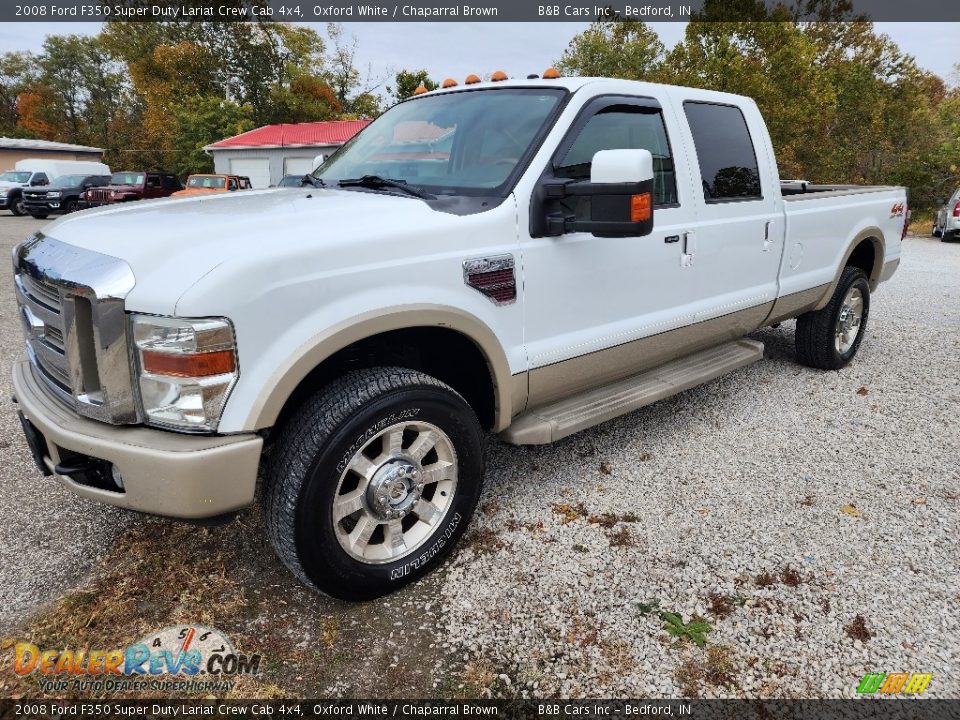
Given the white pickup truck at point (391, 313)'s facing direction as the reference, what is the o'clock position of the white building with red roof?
The white building with red roof is roughly at 4 o'clock from the white pickup truck.

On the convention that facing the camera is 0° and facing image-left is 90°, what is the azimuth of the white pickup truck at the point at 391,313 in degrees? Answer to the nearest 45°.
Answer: approximately 45°

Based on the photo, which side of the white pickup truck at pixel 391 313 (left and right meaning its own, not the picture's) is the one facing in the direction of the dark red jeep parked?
right

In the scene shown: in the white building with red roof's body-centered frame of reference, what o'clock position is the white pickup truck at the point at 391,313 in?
The white pickup truck is roughly at 12 o'clock from the white building with red roof.

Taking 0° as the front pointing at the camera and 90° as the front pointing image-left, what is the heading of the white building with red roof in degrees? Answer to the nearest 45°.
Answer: approximately 0°

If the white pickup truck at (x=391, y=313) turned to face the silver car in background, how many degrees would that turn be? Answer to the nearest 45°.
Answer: approximately 180°

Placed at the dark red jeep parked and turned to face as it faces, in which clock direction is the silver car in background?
The silver car in background is roughly at 9 o'clock from the dark red jeep parked.

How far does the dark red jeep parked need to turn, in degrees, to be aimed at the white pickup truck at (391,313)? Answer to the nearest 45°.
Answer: approximately 45° to its left
